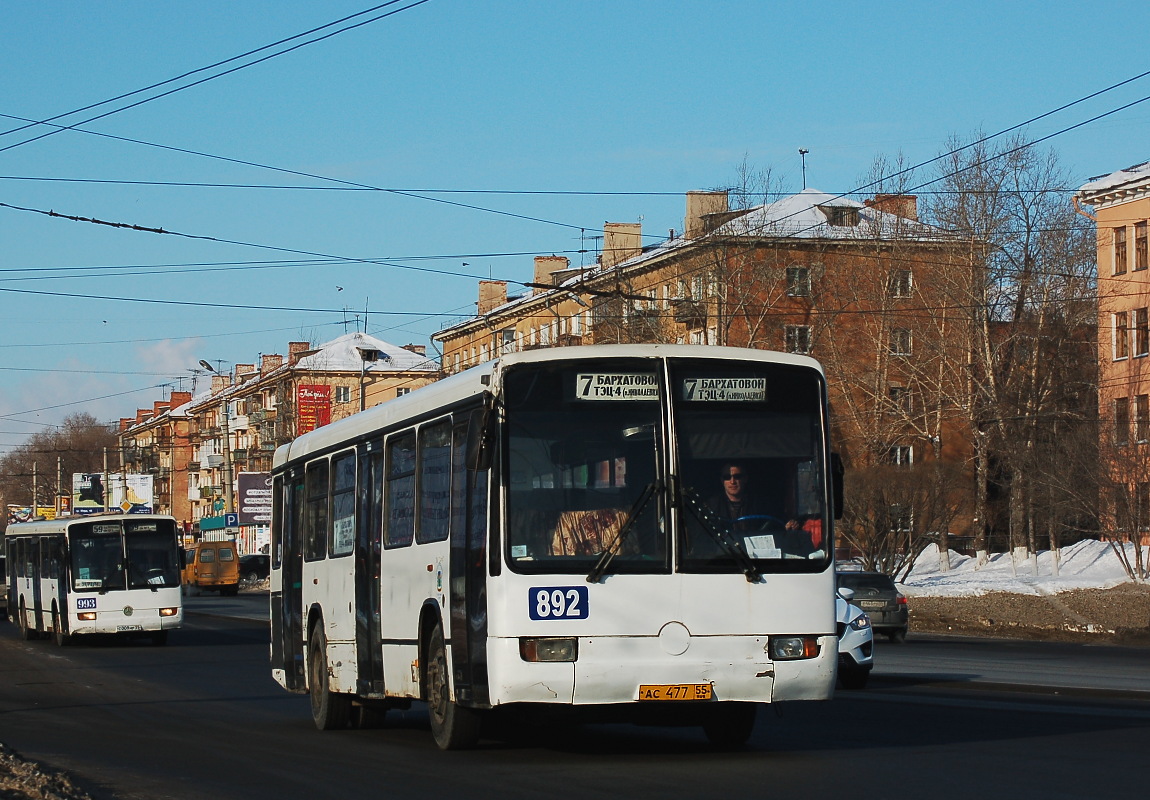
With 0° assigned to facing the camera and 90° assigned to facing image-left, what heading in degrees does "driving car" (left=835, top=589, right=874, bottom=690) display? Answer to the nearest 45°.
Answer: approximately 315°

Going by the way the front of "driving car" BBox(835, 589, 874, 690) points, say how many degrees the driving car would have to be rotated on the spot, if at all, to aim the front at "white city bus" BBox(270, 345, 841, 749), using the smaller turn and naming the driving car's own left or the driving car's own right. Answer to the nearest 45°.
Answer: approximately 45° to the driving car's own right

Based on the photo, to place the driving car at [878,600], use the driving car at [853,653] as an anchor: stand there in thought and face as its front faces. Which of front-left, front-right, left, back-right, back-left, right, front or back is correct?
back-left

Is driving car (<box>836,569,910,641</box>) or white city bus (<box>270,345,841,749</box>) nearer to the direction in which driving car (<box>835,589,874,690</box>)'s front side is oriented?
the white city bus
